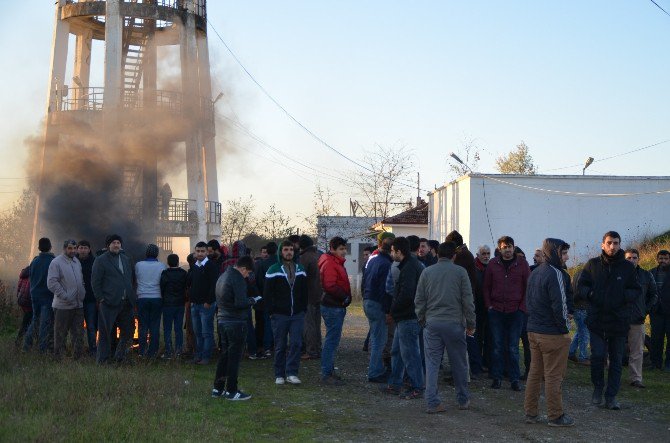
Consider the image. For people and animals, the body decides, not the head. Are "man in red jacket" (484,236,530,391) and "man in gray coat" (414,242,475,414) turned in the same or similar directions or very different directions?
very different directions

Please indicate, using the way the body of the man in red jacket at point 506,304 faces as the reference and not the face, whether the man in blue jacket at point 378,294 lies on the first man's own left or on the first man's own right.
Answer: on the first man's own right

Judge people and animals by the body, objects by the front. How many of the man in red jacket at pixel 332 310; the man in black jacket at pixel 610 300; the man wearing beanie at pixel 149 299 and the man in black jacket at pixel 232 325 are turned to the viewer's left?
0

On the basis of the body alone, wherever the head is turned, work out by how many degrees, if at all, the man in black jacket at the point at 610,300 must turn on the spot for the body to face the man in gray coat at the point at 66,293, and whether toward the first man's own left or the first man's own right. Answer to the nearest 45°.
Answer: approximately 90° to the first man's own right

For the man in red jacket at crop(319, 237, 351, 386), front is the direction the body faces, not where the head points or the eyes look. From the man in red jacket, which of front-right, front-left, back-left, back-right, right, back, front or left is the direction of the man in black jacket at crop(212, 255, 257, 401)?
back-right

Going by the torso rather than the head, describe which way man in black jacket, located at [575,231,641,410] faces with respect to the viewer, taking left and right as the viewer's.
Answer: facing the viewer

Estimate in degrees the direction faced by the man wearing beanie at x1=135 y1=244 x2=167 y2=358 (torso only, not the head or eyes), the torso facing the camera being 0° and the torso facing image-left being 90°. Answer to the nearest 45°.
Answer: approximately 180°

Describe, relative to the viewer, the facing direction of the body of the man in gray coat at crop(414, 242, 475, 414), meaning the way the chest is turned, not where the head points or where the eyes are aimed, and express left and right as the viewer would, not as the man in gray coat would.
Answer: facing away from the viewer

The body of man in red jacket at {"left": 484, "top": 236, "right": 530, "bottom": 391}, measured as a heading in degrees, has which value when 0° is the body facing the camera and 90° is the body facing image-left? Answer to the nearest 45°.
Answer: approximately 0°
